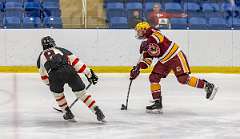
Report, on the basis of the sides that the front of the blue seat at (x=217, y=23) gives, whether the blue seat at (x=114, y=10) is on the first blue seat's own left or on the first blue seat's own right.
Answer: on the first blue seat's own right

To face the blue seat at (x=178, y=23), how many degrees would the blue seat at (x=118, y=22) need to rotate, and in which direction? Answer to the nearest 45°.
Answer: approximately 90° to its left

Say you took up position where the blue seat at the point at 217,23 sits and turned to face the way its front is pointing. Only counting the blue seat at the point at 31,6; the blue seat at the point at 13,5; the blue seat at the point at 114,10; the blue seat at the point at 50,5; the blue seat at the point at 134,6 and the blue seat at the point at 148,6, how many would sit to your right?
6

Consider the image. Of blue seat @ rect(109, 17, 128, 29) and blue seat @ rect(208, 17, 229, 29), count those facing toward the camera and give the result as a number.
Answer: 2

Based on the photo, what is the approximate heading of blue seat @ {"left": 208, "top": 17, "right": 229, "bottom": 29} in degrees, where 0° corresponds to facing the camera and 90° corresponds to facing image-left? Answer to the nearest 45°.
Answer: approximately 0°

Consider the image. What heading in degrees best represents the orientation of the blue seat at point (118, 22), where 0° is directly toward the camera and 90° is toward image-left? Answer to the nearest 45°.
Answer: approximately 0°

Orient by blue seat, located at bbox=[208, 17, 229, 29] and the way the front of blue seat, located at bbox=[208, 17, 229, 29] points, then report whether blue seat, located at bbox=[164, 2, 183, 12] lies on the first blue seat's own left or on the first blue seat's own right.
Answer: on the first blue seat's own right

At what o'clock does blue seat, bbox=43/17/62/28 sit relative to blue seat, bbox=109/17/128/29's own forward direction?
blue seat, bbox=43/17/62/28 is roughly at 3 o'clock from blue seat, bbox=109/17/128/29.

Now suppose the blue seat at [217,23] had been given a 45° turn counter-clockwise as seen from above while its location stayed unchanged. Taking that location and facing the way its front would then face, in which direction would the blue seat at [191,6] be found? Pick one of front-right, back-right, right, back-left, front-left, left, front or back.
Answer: back

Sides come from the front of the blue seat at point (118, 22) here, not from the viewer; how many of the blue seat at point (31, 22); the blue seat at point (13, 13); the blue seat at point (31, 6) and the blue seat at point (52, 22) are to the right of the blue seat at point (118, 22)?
4

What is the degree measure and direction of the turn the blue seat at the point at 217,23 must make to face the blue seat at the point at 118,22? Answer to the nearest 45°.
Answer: approximately 90° to its right

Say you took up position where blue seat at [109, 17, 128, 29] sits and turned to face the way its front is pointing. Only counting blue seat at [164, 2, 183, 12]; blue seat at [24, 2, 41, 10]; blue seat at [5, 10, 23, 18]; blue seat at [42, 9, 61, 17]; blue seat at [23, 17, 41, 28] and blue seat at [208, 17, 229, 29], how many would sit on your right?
4

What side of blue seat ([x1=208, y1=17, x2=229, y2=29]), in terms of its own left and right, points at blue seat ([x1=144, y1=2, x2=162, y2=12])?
right

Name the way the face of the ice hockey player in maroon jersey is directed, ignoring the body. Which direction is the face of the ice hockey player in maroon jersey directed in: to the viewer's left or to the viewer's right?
to the viewer's left

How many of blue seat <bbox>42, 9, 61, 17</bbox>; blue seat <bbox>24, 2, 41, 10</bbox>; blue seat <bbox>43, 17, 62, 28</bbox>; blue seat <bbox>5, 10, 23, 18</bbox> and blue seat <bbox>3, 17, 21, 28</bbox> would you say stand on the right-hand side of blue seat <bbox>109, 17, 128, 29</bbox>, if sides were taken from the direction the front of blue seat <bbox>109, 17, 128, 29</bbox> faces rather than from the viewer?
5
